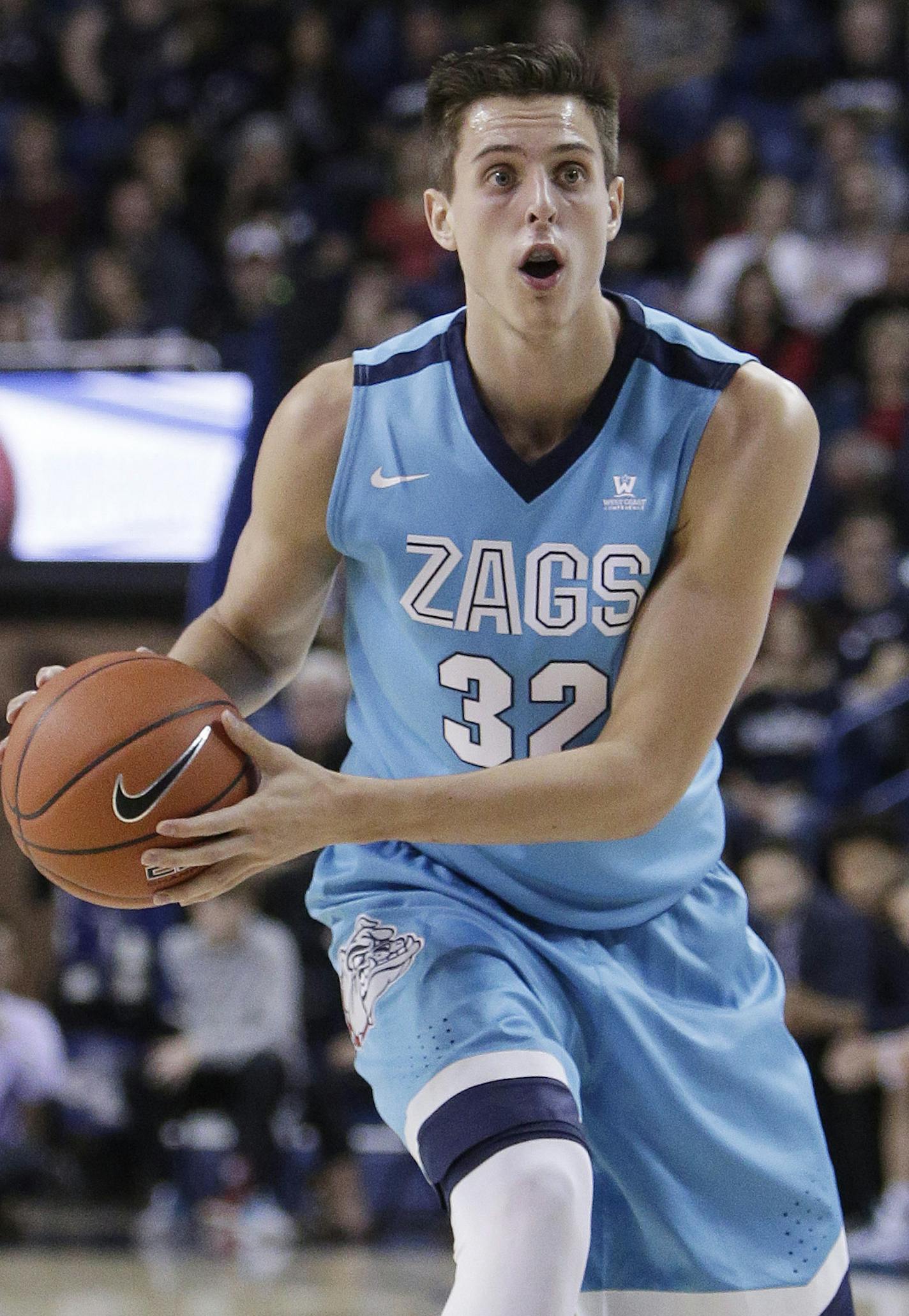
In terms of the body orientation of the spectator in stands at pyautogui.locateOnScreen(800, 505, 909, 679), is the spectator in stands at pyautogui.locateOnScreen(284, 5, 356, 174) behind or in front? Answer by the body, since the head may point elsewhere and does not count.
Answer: behind

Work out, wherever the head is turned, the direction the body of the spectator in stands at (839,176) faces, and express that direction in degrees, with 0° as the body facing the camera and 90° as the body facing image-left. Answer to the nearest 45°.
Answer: approximately 0°

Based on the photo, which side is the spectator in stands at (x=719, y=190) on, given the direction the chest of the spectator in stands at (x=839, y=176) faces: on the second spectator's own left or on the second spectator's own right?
on the second spectator's own right

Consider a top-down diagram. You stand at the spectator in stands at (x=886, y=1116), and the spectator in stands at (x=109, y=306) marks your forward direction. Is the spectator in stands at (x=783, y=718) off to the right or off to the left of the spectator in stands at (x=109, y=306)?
right

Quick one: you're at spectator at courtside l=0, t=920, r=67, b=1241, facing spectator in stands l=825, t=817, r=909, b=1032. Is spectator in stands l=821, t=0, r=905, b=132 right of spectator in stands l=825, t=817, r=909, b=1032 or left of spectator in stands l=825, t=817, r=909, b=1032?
left

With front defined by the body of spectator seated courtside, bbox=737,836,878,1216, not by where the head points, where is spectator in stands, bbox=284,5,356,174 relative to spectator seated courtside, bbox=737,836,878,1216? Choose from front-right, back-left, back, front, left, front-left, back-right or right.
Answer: right

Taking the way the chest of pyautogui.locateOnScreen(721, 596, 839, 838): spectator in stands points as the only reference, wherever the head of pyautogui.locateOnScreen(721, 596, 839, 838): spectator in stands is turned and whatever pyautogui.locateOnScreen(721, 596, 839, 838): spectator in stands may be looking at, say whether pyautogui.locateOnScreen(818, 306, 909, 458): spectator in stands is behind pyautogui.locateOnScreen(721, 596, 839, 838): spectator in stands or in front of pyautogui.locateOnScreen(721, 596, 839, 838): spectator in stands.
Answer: behind

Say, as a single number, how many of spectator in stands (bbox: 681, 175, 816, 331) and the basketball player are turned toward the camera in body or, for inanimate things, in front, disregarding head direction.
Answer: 2
